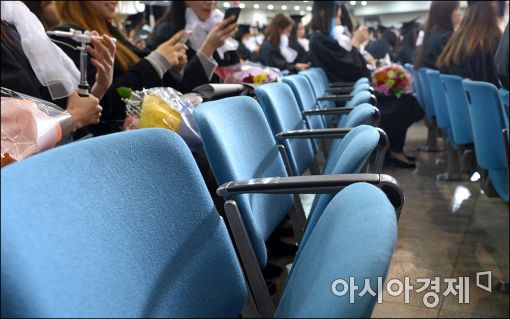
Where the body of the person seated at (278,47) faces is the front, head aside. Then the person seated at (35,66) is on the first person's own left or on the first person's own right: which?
on the first person's own right
